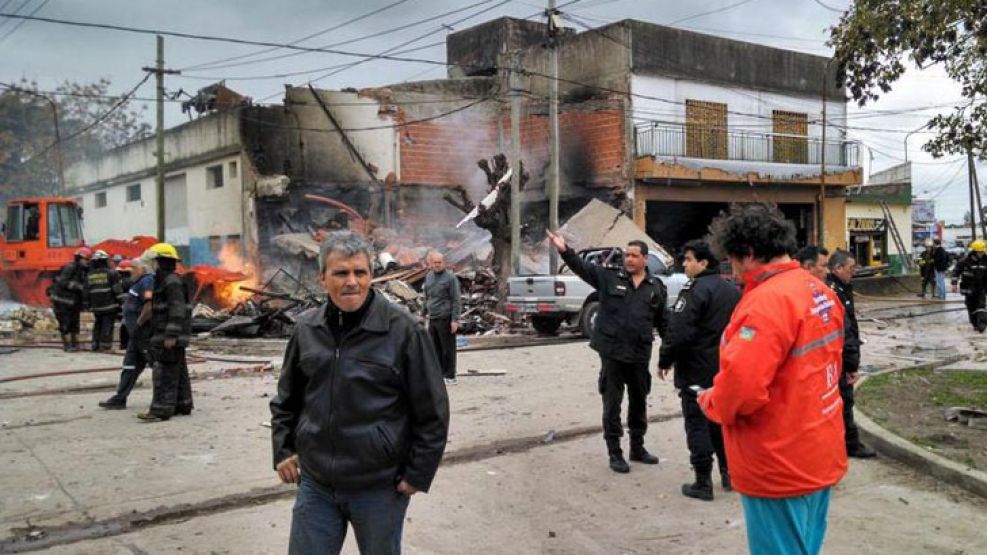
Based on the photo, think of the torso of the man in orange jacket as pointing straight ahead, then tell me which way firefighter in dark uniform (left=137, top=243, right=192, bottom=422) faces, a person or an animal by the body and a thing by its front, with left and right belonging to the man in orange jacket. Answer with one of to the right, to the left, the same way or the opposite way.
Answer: to the left

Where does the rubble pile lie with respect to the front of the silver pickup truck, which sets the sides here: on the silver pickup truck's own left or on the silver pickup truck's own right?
on the silver pickup truck's own left

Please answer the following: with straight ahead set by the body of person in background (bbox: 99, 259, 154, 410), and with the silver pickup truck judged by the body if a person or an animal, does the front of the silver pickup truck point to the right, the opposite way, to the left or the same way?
the opposite way

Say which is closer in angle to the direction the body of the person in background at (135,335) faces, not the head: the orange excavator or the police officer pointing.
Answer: the orange excavator

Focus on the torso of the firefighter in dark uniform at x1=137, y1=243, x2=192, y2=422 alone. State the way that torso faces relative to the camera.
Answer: to the viewer's left

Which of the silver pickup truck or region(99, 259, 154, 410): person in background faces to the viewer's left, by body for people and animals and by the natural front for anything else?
the person in background

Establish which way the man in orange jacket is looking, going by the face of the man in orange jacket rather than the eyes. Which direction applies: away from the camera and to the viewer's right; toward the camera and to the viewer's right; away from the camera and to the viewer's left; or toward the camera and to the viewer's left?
away from the camera and to the viewer's left

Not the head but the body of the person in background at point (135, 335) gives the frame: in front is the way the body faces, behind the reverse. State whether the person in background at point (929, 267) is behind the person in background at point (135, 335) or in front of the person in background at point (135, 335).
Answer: behind
